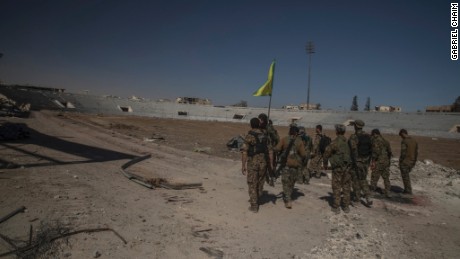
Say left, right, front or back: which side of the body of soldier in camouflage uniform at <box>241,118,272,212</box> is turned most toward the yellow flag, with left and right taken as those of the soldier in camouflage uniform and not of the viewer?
front

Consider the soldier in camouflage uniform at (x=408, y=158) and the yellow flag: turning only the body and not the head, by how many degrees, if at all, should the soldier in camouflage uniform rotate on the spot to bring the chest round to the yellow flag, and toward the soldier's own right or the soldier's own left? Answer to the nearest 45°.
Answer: approximately 90° to the soldier's own left

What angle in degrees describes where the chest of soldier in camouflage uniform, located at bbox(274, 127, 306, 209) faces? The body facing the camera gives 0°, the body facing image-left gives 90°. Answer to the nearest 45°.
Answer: approximately 180°

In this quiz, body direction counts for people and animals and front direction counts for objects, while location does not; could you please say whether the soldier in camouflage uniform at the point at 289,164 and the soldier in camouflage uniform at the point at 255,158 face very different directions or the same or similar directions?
same or similar directions

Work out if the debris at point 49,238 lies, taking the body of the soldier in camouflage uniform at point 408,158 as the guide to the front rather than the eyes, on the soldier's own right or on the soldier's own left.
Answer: on the soldier's own left

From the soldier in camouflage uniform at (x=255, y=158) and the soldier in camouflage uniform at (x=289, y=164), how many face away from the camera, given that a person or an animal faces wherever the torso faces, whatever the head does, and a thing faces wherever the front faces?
2

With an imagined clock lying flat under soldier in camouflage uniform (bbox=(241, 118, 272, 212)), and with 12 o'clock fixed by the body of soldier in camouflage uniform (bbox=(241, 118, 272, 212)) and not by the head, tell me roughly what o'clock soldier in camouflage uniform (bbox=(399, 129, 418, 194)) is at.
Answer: soldier in camouflage uniform (bbox=(399, 129, 418, 194)) is roughly at 2 o'clock from soldier in camouflage uniform (bbox=(241, 118, 272, 212)).

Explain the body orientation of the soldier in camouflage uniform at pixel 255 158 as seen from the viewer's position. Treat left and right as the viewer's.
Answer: facing away from the viewer

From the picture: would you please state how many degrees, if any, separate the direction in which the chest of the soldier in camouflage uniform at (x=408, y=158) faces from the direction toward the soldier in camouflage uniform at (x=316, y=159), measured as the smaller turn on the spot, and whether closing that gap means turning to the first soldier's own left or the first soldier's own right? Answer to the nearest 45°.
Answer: approximately 45° to the first soldier's own left

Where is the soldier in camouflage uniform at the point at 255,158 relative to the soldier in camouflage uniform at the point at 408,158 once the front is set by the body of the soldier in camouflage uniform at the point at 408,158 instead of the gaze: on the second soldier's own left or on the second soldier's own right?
on the second soldier's own left

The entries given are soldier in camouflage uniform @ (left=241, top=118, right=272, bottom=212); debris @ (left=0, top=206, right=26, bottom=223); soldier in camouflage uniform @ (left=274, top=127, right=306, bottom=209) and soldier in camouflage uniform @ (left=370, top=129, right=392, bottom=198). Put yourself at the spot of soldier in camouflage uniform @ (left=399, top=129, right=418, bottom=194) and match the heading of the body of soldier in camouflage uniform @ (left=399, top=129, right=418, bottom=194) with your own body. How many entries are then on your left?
4

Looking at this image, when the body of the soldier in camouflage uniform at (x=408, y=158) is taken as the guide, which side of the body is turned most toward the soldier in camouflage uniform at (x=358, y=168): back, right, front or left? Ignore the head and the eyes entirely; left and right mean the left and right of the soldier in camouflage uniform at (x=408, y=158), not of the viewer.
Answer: left

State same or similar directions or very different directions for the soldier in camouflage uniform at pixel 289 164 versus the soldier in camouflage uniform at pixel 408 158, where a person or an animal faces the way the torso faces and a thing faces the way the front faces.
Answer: same or similar directions

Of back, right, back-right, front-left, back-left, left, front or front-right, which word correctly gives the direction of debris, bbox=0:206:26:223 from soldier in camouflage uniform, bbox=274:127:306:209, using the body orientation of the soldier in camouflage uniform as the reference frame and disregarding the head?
back-left

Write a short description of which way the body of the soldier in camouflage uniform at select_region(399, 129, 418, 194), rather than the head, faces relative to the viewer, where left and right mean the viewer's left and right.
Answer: facing away from the viewer and to the left of the viewer

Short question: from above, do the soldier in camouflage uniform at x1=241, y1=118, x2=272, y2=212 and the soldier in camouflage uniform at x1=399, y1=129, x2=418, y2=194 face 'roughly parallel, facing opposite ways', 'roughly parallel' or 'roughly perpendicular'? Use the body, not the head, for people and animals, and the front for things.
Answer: roughly parallel
